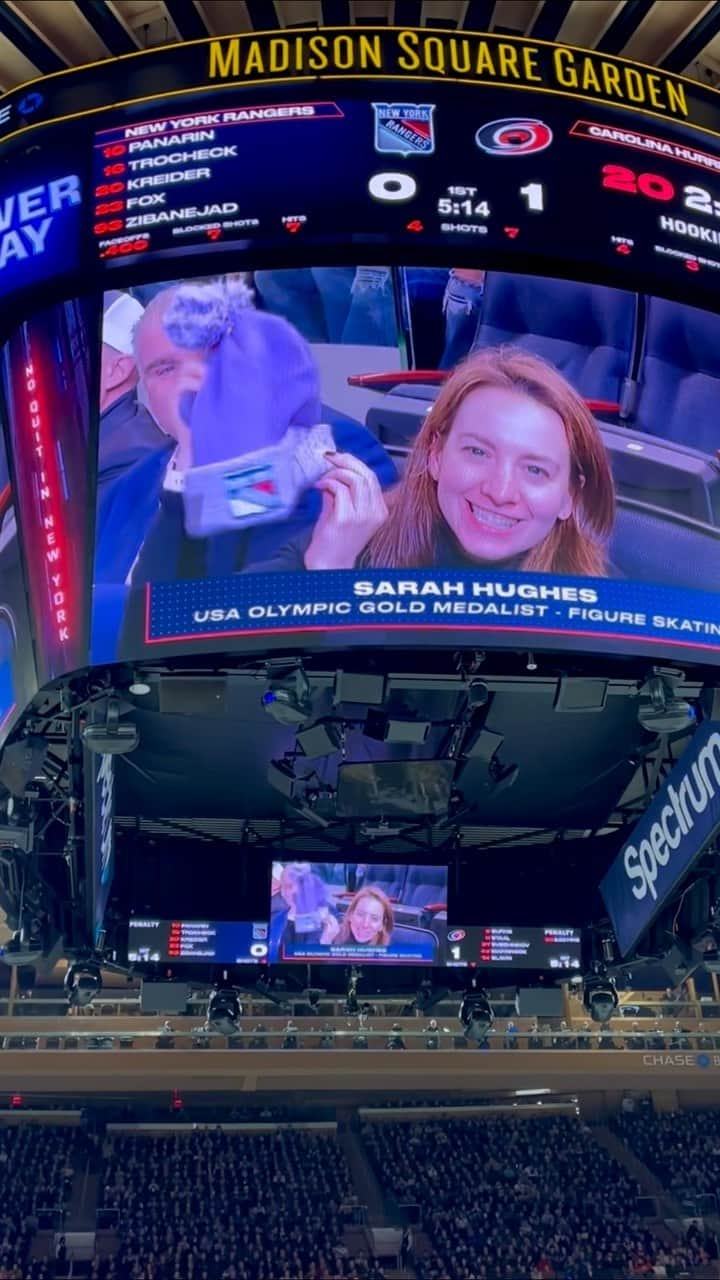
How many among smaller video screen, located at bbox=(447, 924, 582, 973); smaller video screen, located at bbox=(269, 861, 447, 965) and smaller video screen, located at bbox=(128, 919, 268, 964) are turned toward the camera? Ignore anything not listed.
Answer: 3

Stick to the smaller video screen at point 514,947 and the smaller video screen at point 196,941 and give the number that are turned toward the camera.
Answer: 2

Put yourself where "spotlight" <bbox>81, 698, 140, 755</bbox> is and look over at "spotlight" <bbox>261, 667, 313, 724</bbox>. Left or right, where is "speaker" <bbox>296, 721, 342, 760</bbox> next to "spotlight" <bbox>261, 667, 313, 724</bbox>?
left

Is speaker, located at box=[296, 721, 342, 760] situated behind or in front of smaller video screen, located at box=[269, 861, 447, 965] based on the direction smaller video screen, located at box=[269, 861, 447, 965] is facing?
in front

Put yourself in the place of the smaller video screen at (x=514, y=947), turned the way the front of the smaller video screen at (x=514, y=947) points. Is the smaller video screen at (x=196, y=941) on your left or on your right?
on your right

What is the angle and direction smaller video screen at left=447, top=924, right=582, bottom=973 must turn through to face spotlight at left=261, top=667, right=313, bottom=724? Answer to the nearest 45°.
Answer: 0° — it already faces it

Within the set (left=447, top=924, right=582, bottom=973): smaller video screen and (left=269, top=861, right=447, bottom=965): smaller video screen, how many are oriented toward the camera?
2

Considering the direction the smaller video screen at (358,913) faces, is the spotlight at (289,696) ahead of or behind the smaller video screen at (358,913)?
ahead

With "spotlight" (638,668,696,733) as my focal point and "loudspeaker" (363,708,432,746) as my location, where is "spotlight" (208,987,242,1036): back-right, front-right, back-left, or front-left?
back-left

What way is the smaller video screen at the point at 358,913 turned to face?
toward the camera

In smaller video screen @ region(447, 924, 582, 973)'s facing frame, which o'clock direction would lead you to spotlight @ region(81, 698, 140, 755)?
The spotlight is roughly at 1 o'clock from the smaller video screen.

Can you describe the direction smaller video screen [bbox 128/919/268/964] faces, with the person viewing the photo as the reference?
facing the viewer

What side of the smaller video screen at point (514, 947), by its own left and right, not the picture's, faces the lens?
front

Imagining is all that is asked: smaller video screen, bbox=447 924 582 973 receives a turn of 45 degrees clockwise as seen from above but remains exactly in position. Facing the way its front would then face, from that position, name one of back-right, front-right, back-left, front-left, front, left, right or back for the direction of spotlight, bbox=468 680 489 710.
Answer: front-left
